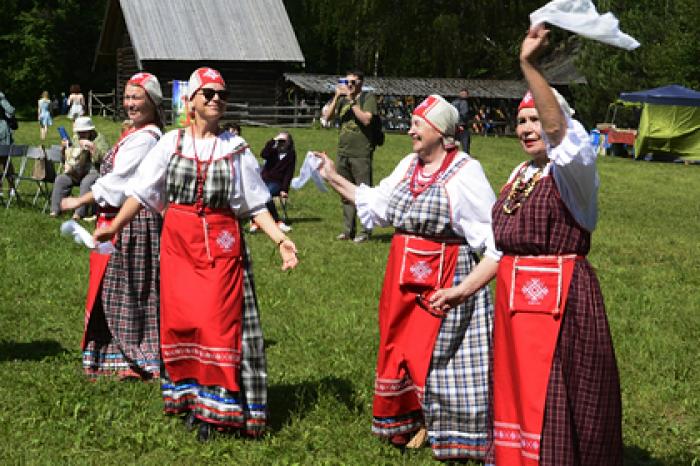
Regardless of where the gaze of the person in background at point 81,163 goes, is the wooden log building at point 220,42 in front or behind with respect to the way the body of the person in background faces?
behind

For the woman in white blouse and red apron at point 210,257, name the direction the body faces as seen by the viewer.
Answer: toward the camera

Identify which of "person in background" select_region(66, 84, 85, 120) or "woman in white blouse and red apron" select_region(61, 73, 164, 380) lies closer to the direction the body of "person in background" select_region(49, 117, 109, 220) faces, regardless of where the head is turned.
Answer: the woman in white blouse and red apron

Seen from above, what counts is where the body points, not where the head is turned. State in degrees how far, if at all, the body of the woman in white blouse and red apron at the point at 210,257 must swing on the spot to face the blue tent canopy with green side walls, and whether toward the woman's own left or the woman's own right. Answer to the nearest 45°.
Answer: approximately 135° to the woman's own left

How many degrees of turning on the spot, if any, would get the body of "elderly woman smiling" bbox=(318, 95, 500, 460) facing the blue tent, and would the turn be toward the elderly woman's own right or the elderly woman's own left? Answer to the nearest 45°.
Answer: approximately 135° to the elderly woman's own right

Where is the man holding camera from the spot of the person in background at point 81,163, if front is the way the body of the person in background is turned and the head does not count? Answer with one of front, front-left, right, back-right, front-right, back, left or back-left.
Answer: left

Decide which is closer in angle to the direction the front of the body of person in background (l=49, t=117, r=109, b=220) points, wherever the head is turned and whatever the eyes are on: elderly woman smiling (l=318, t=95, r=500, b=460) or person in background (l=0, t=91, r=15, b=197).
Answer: the elderly woman smiling

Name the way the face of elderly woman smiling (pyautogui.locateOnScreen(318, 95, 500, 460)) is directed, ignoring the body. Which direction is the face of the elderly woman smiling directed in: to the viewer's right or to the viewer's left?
to the viewer's left

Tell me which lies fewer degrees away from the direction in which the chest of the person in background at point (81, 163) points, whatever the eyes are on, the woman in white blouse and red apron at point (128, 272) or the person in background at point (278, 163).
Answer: the woman in white blouse and red apron

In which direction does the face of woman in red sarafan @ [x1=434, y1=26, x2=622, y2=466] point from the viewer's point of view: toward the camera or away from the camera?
toward the camera

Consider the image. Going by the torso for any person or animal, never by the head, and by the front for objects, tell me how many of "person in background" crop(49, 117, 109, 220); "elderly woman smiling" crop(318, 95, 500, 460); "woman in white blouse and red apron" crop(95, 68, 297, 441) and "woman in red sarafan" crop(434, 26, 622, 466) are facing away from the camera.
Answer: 0
